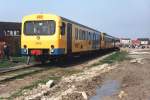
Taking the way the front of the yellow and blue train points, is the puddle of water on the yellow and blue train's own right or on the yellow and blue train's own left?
on the yellow and blue train's own left

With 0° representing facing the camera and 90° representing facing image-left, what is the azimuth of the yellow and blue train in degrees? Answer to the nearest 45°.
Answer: approximately 45°
